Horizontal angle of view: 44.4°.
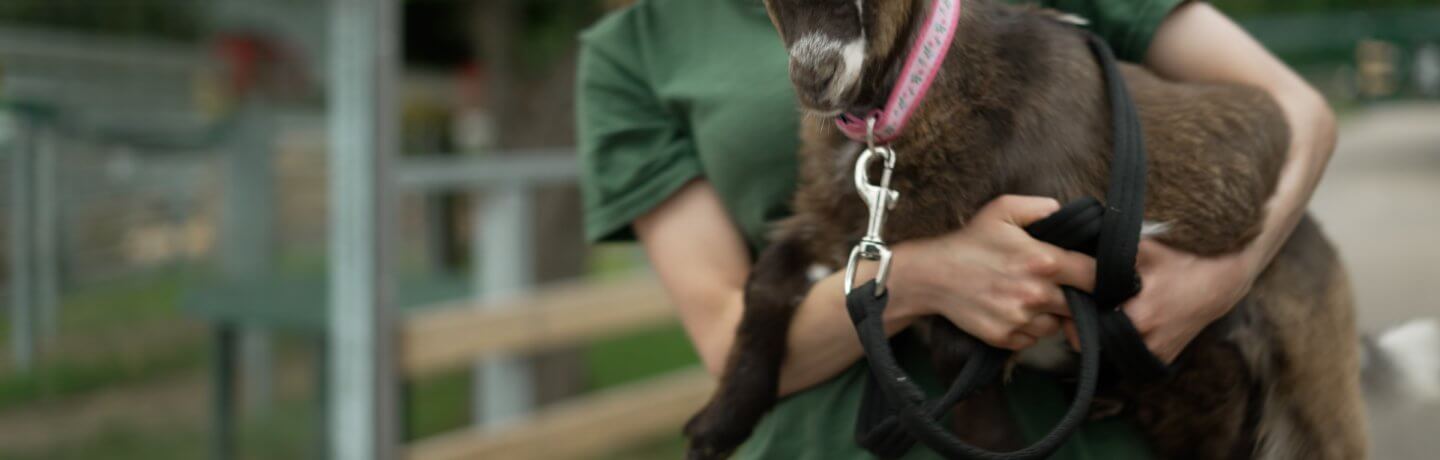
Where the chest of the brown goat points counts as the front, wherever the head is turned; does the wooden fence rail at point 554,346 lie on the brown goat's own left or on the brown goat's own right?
on the brown goat's own right

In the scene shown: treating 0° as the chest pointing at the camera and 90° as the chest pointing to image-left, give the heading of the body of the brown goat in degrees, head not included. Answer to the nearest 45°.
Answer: approximately 90°

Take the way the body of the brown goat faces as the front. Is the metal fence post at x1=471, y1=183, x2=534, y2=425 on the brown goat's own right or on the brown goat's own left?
on the brown goat's own right

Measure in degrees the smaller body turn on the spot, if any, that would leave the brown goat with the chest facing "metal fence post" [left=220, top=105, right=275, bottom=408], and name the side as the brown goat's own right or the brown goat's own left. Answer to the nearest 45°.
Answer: approximately 45° to the brown goat's own right

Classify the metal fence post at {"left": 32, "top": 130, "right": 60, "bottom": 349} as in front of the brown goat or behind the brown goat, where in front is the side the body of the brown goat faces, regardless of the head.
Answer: in front

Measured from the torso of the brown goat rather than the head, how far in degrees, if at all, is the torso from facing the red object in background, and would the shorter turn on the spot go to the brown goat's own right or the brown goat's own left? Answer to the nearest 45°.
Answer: approximately 45° to the brown goat's own right
